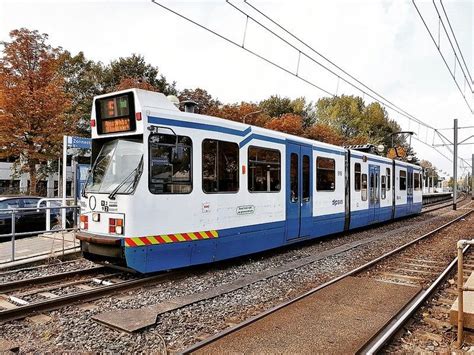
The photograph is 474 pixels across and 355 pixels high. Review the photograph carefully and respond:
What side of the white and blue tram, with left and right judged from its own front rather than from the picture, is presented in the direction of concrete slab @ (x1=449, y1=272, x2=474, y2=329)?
left

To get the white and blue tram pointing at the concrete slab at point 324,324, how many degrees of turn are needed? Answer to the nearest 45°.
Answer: approximately 90° to its left

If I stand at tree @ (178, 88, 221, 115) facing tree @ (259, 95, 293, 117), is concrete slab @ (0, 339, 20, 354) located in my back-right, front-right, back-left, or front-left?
back-right

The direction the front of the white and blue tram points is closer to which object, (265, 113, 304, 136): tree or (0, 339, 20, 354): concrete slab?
the concrete slab

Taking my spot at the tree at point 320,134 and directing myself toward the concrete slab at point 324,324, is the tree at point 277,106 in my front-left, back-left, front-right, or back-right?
back-right

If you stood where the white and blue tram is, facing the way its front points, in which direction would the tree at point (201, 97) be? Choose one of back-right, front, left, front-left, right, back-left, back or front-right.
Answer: back-right

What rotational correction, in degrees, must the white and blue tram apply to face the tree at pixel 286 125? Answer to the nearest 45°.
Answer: approximately 135° to its right

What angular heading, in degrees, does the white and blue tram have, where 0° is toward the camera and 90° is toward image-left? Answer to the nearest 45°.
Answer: approximately 45°

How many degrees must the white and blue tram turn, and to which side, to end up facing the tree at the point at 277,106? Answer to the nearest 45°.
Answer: approximately 135° to its right

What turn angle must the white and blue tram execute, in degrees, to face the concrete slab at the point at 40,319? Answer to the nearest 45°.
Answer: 0° — it already faces it

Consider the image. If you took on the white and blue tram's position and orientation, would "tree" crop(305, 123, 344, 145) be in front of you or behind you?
behind

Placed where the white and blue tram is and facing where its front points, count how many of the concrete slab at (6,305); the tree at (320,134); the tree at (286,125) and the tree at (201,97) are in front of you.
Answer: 1

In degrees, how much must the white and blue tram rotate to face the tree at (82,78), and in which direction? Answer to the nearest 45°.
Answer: approximately 90° to its right

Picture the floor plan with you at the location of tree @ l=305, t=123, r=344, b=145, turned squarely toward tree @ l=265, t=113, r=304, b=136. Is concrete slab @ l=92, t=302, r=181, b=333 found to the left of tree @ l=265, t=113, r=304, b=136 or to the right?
left
